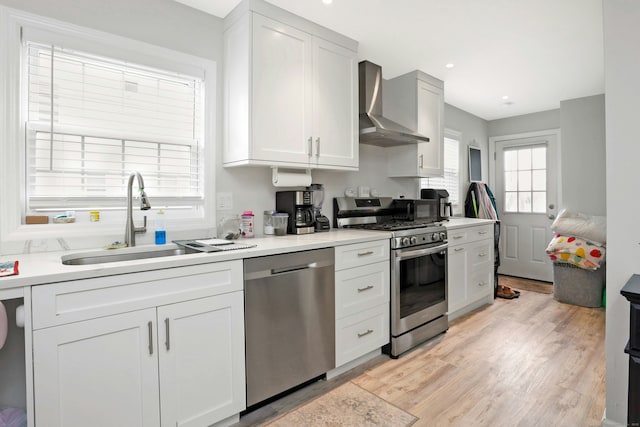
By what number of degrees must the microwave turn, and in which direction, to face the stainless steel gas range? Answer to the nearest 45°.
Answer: approximately 45° to its right

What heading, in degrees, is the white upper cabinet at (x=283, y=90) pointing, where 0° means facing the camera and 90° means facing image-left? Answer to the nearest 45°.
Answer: approximately 315°

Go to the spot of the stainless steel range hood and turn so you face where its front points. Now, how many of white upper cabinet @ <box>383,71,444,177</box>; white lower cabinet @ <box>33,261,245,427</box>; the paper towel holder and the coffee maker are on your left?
1

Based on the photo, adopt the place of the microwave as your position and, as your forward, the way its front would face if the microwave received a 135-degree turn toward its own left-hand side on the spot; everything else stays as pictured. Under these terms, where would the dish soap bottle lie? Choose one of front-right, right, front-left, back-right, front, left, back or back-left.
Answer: back-left

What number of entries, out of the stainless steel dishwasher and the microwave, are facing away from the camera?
0

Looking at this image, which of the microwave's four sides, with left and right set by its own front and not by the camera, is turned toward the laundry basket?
left

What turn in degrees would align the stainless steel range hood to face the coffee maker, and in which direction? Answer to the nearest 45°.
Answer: approximately 90° to its right

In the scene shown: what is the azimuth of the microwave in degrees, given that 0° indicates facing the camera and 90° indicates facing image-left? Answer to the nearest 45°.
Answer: approximately 315°

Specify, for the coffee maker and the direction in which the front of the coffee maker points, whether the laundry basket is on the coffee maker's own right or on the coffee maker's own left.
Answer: on the coffee maker's own left

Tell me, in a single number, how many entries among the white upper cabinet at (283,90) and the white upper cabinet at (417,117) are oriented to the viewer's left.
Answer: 0

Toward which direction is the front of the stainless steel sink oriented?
toward the camera

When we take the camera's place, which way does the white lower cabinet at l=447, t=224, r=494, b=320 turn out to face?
facing the viewer and to the right of the viewer

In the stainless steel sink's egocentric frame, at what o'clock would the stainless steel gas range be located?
The stainless steel gas range is roughly at 9 o'clock from the stainless steel sink.
